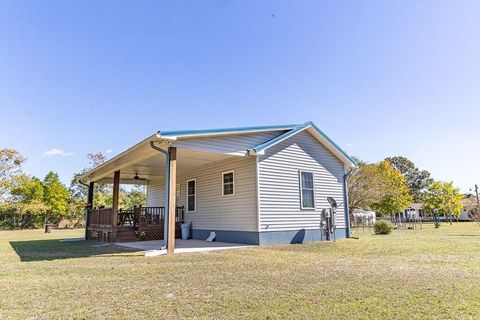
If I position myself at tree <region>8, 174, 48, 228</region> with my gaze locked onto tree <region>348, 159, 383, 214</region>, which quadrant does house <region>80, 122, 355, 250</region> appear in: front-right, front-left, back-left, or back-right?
front-right

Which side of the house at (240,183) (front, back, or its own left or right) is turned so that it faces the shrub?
back

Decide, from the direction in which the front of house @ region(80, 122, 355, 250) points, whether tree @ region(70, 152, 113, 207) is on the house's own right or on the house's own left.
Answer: on the house's own right
